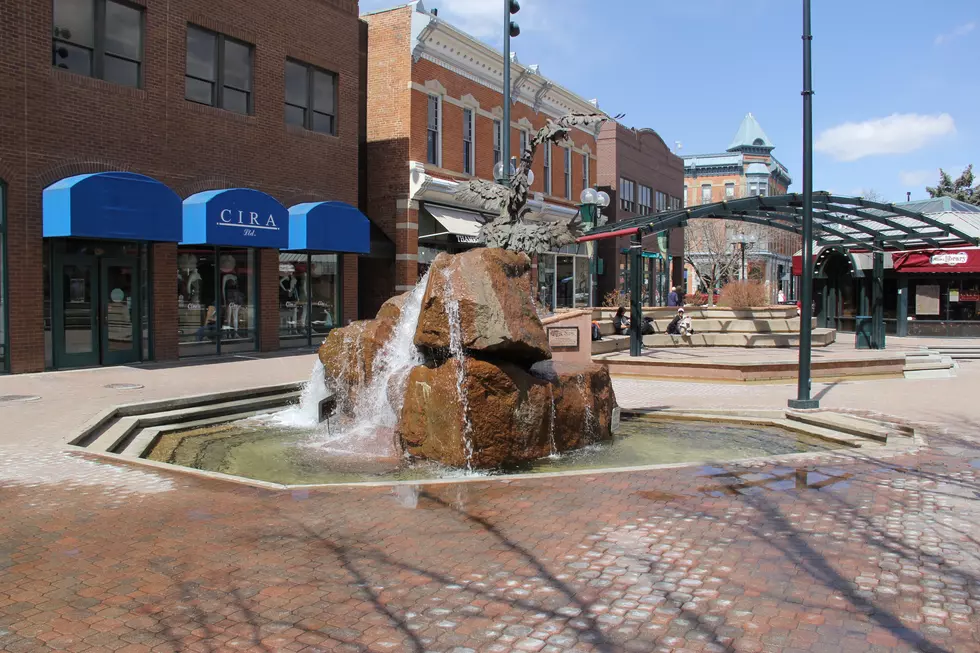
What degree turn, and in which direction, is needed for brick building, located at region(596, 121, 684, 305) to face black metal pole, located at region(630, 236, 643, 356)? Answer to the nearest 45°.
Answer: approximately 45° to its right

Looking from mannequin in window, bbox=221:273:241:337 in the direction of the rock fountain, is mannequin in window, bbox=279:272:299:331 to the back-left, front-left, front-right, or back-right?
back-left

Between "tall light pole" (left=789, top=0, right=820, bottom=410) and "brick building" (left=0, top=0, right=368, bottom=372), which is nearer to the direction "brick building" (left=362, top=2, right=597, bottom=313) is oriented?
the tall light pole

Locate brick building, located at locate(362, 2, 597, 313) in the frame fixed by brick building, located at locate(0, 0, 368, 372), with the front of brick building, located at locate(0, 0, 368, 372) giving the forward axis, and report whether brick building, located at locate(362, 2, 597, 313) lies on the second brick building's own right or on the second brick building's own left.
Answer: on the second brick building's own left

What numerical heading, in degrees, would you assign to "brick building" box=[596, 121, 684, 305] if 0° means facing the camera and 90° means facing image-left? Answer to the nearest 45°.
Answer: approximately 315°

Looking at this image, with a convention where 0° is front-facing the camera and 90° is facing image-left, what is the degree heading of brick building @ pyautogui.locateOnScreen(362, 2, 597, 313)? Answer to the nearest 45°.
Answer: approximately 315°
